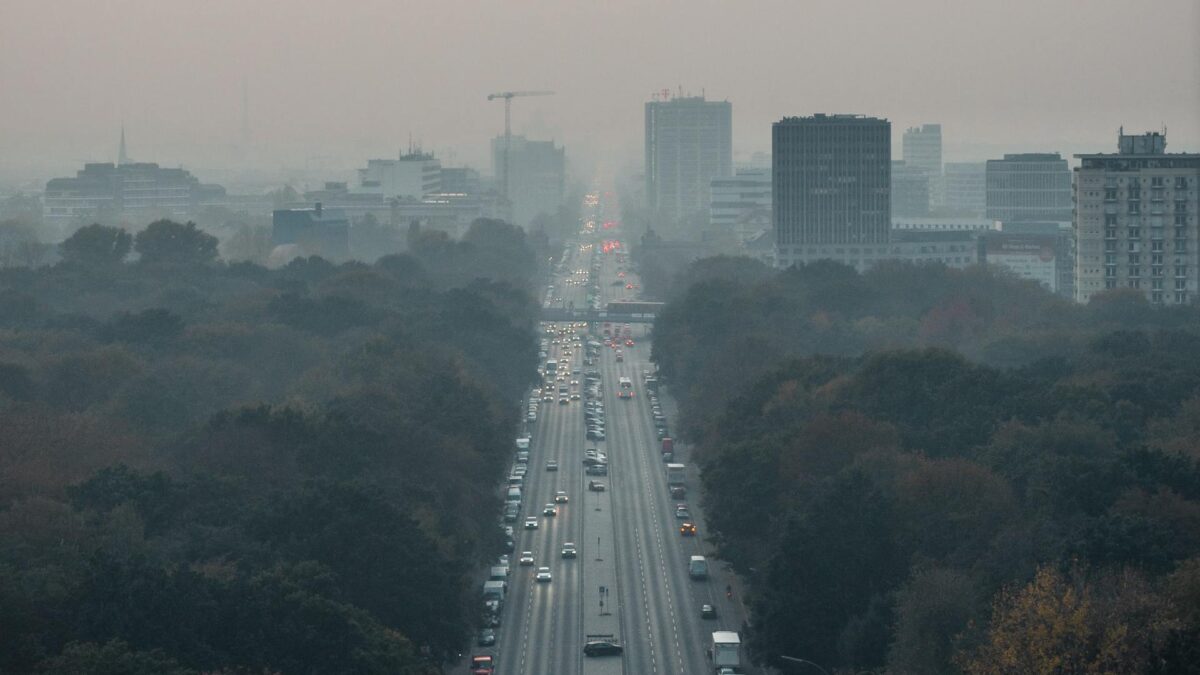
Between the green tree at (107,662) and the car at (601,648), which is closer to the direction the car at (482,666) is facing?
the green tree

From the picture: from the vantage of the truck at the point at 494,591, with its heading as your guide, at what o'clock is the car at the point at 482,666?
The car is roughly at 12 o'clock from the truck.

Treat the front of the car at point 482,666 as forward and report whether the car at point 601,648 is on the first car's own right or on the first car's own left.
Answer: on the first car's own left

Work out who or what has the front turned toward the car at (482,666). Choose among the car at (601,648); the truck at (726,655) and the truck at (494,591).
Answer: the truck at (494,591)

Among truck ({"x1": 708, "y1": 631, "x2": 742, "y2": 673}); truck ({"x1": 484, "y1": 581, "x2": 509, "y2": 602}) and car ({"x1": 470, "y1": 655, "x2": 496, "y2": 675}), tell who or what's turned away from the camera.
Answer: truck ({"x1": 708, "y1": 631, "x2": 742, "y2": 673})

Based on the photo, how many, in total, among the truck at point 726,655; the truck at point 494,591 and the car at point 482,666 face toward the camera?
2

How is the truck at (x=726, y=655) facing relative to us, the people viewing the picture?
facing away from the viewer

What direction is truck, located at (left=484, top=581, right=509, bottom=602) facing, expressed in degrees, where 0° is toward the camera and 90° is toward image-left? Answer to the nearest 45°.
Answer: approximately 0°

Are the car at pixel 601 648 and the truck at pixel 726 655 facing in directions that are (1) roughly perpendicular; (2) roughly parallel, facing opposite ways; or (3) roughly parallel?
roughly perpendicular

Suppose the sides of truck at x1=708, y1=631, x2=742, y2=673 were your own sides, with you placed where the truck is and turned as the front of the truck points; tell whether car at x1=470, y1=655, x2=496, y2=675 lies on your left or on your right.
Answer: on your left

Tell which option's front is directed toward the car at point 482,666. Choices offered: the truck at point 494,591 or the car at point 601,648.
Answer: the truck
